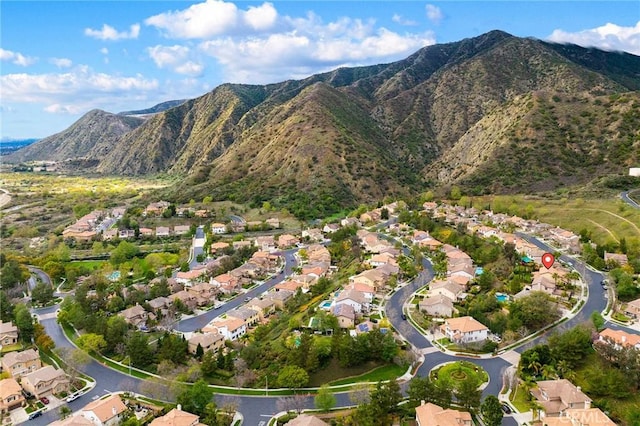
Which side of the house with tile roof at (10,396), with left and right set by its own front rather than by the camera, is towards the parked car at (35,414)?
front

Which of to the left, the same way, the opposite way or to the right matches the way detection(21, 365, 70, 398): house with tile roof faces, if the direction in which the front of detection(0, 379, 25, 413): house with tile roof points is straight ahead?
the same way

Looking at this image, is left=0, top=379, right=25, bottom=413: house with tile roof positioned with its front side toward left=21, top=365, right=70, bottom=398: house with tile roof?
no

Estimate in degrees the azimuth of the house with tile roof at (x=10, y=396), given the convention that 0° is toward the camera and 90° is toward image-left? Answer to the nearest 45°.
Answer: approximately 315°

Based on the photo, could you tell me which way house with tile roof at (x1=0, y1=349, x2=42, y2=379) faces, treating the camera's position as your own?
facing the viewer and to the right of the viewer

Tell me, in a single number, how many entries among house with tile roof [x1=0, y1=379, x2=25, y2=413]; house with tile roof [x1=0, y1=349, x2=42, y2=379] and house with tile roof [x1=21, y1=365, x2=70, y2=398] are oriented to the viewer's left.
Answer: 0

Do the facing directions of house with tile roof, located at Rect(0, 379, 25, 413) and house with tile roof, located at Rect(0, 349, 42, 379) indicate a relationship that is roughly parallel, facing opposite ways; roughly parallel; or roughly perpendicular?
roughly parallel

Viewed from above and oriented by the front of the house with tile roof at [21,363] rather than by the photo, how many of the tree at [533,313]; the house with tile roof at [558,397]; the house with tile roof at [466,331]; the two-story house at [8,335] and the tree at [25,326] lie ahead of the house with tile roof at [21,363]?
3

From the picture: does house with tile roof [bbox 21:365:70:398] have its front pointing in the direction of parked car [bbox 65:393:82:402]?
yes

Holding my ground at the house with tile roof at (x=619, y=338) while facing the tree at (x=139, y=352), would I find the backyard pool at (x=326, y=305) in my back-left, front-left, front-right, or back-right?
front-right

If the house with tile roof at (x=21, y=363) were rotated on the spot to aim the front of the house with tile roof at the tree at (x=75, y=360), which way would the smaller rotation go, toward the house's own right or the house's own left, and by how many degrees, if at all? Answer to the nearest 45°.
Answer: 0° — it already faces it

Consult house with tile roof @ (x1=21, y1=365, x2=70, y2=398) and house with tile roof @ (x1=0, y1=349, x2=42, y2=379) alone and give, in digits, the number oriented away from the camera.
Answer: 0

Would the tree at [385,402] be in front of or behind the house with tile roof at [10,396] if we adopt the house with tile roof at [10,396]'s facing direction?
in front

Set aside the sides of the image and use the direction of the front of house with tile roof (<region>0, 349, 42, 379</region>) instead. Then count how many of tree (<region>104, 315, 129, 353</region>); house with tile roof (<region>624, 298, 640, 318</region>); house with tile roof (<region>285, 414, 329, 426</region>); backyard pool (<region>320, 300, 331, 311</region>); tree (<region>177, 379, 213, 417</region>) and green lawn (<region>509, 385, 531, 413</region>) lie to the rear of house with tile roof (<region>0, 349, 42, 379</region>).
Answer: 0

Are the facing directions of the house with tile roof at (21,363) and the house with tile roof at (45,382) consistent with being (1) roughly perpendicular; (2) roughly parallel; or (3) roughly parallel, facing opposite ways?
roughly parallel

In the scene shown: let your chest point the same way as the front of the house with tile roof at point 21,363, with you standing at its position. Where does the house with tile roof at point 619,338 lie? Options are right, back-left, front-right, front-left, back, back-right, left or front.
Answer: front
